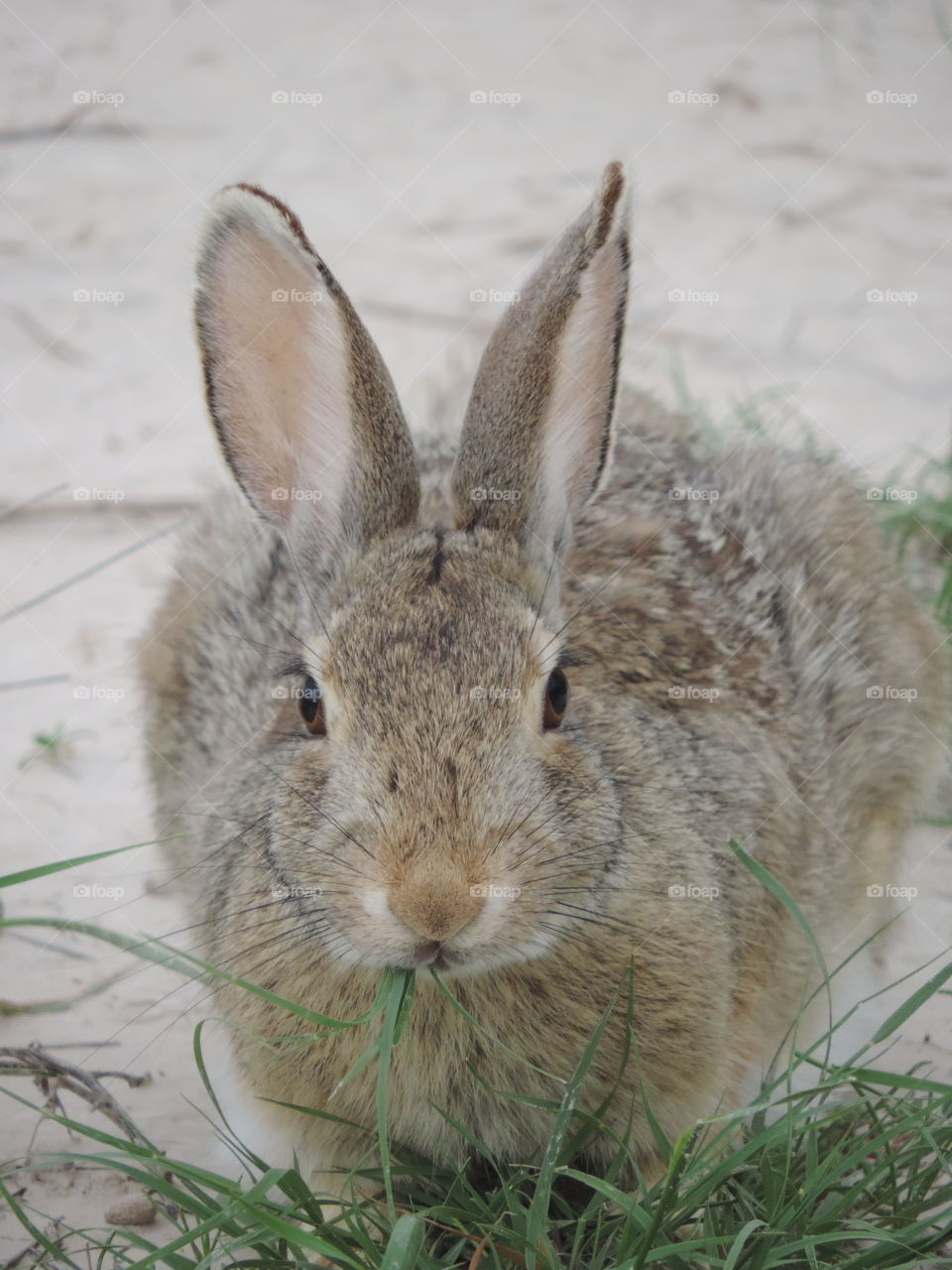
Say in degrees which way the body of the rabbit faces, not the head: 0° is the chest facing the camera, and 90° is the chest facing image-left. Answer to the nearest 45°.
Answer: approximately 0°
